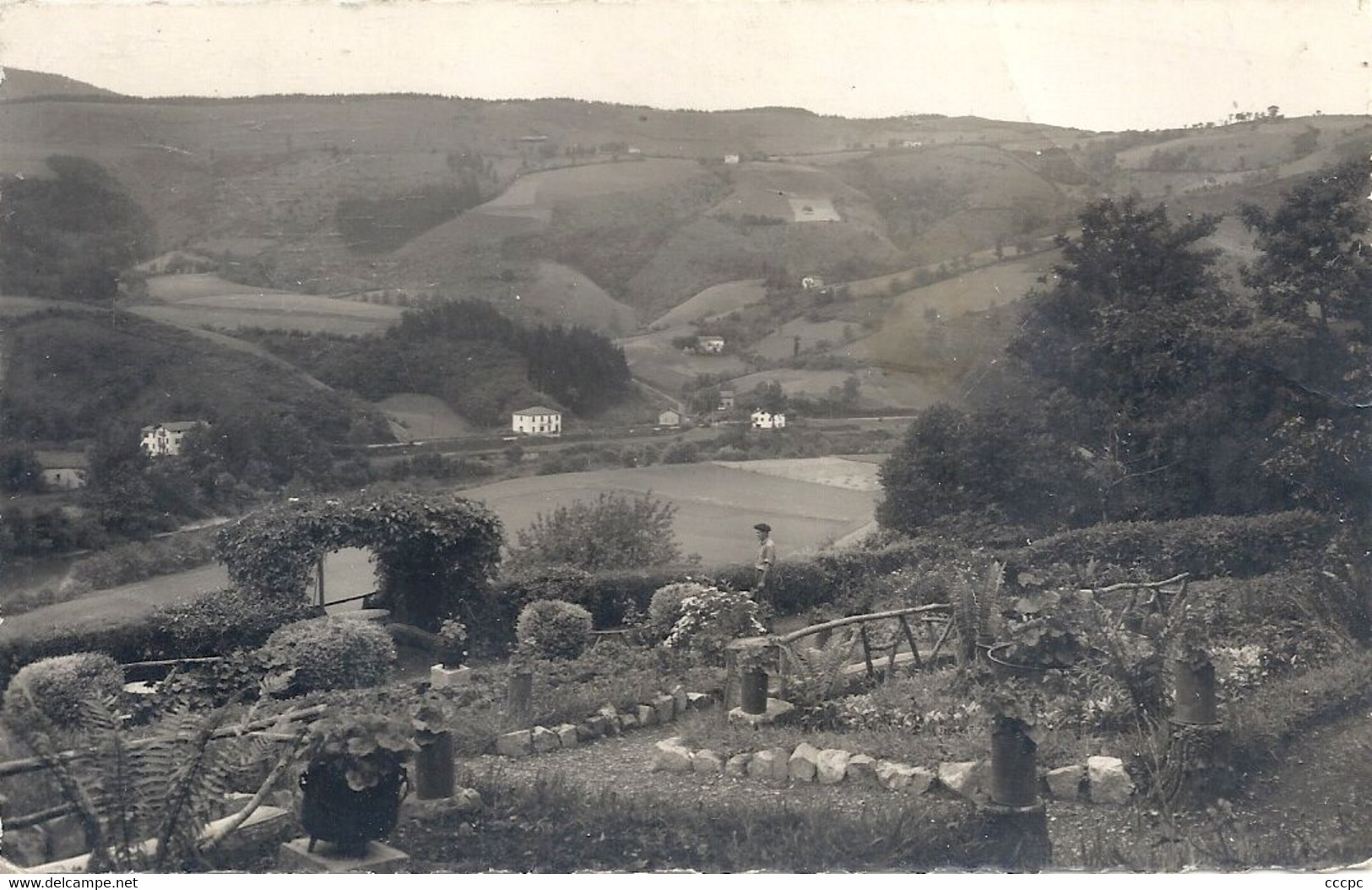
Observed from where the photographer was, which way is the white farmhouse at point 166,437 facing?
facing the viewer and to the left of the viewer

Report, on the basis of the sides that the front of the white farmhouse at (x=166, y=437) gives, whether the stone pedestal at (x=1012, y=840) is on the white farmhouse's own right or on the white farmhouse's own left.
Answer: on the white farmhouse's own left

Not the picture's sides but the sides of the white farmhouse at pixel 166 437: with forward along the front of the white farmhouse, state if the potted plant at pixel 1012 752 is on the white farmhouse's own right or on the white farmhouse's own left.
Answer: on the white farmhouse's own left

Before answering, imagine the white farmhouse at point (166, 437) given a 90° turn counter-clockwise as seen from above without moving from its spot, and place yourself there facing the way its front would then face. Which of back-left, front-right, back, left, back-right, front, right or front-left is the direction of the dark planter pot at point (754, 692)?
right

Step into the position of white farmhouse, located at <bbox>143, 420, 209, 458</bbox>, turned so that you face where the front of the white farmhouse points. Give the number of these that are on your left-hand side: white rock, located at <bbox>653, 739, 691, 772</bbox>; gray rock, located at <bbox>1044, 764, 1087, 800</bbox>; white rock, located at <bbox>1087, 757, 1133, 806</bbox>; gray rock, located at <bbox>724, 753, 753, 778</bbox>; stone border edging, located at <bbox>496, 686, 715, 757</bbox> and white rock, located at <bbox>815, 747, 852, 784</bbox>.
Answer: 6

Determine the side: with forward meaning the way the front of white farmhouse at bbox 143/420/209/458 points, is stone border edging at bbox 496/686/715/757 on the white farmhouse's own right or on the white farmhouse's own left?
on the white farmhouse's own left
